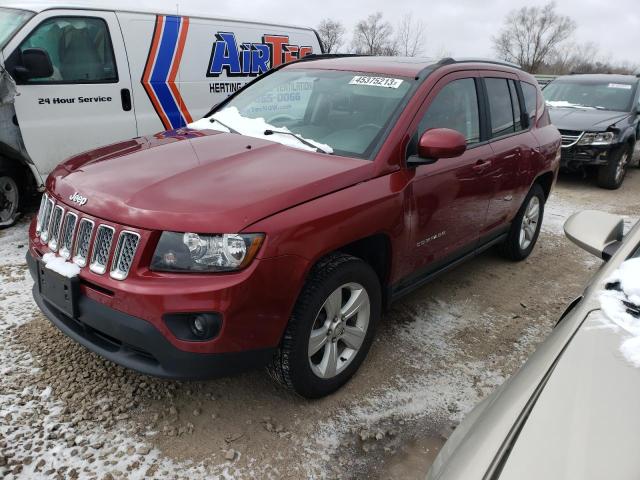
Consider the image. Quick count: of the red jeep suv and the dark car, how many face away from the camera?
0

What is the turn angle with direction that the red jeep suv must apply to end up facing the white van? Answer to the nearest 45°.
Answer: approximately 90° to its right

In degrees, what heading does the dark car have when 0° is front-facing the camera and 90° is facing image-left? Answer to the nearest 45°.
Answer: approximately 45°
